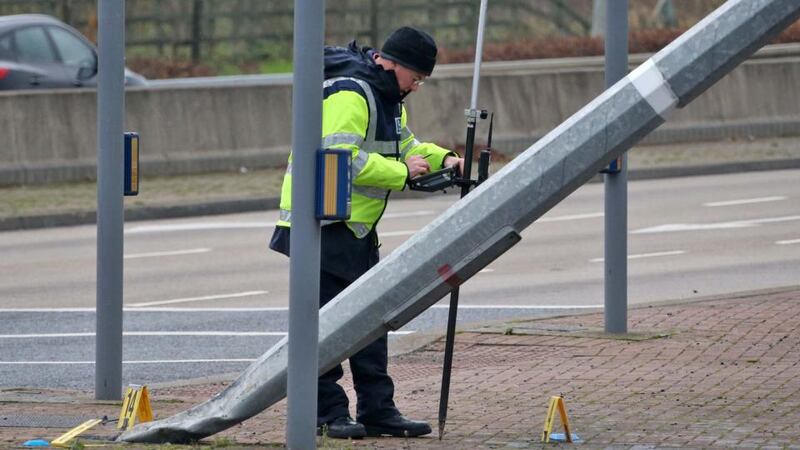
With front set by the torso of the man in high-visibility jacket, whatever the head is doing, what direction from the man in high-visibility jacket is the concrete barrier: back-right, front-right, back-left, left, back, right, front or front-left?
left

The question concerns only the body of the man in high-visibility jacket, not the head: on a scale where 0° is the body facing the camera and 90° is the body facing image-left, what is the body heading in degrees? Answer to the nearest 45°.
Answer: approximately 270°

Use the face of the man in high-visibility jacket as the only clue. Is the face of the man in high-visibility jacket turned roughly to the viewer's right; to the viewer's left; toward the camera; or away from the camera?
to the viewer's right

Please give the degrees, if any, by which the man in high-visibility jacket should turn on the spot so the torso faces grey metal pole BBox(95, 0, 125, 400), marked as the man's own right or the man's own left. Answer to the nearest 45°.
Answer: approximately 135° to the man's own left

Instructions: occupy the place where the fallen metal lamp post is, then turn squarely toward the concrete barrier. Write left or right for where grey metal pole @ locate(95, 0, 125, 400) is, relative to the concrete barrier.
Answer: left

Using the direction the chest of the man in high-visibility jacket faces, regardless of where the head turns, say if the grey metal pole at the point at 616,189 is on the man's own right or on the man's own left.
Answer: on the man's own left

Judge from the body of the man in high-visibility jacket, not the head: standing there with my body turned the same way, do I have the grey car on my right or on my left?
on my left

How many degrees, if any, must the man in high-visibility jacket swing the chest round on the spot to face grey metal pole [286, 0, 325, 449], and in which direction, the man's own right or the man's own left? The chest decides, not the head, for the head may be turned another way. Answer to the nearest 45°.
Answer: approximately 90° to the man's own right
